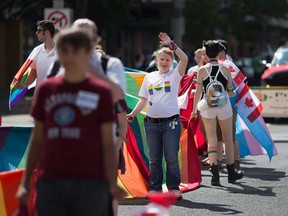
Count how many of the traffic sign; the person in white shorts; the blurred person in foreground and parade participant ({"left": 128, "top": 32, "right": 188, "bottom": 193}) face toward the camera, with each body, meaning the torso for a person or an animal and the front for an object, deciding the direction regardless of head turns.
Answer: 3

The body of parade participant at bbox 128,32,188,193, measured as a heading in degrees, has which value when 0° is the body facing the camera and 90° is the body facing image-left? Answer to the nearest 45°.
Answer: approximately 0°

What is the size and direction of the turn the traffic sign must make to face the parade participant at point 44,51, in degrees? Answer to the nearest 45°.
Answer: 0° — it already faces them

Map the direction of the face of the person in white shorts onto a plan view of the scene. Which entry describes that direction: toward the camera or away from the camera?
away from the camera

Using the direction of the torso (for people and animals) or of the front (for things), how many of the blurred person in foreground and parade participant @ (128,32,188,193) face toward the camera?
2

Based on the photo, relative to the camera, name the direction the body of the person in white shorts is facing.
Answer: away from the camera

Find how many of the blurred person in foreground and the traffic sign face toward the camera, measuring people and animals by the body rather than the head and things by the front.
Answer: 2

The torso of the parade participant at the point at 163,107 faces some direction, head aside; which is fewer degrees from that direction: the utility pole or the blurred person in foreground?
the blurred person in foreground
